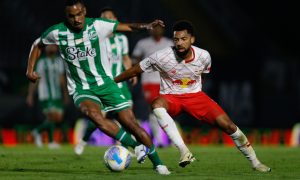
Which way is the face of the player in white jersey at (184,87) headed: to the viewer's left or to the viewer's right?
to the viewer's left

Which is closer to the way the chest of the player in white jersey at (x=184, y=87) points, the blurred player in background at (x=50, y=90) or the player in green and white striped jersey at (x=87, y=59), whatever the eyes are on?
the player in green and white striped jersey

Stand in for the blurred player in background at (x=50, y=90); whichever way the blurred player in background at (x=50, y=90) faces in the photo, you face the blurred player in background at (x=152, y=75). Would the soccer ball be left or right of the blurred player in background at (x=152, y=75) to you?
right

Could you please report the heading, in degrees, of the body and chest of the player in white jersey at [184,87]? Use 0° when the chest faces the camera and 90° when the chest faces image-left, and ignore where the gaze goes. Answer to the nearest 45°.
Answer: approximately 0°

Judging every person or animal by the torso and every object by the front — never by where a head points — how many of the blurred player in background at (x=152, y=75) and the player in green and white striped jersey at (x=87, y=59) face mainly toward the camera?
2

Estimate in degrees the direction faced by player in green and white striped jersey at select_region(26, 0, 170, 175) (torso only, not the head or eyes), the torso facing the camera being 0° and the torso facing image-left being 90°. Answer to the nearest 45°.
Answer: approximately 0°

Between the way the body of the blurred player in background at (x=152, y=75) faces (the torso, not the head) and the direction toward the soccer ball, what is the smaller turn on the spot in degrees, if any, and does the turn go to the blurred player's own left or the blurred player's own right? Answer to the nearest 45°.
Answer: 0° — they already face it

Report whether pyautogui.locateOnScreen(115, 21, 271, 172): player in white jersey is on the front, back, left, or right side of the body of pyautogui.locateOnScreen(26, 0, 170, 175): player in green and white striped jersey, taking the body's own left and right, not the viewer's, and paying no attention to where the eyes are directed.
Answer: left

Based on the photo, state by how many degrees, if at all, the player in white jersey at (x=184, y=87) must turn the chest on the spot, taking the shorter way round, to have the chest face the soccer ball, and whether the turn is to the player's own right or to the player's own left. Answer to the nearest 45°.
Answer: approximately 45° to the player's own right
